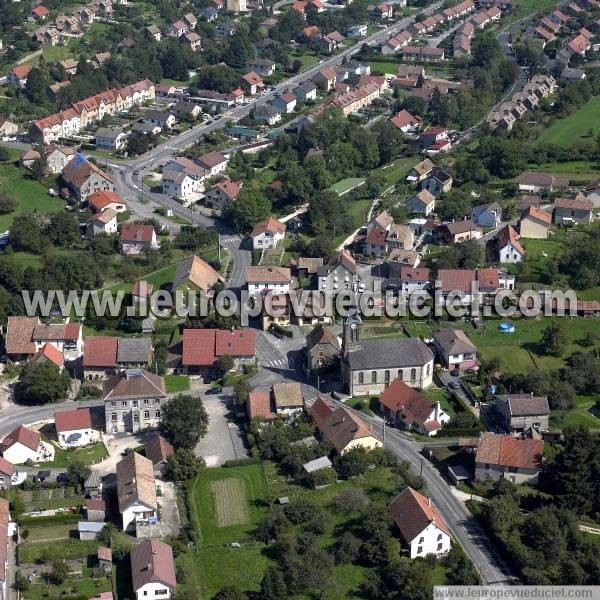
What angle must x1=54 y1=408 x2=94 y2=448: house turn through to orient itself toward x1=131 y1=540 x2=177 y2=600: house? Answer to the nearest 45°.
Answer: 0° — it already faces it

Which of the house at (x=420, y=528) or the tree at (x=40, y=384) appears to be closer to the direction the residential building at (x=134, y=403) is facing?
the house

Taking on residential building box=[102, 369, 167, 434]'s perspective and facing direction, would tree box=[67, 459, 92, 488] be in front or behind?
in front

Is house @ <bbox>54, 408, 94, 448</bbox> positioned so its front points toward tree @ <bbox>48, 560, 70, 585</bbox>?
yes

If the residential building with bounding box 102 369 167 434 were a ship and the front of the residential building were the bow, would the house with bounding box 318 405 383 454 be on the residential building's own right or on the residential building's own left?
on the residential building's own left

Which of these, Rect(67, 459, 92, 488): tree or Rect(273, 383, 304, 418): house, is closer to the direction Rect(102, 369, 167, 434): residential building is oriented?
the tree

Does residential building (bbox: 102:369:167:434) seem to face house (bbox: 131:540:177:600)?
yes

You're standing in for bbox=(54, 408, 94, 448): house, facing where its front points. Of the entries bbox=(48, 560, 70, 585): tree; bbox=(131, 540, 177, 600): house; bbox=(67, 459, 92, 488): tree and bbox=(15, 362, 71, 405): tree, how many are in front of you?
3

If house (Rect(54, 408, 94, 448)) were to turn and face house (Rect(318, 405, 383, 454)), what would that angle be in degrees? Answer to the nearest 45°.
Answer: approximately 90° to its left

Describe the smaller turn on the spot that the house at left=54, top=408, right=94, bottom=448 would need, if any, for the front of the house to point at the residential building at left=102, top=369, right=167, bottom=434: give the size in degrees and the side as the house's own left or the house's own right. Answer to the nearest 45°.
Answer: approximately 90° to the house's own left

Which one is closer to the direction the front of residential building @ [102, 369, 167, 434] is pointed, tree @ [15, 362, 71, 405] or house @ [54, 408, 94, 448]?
the house
